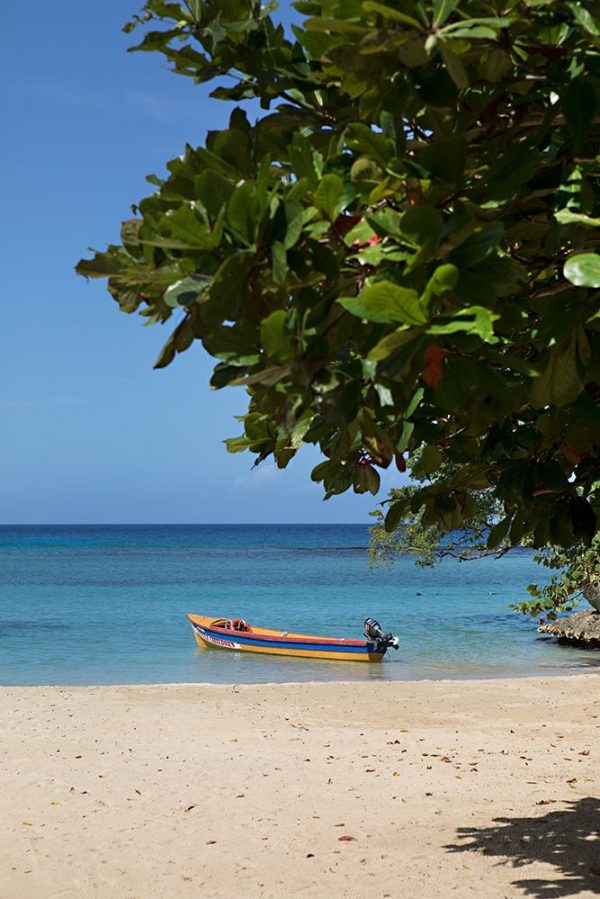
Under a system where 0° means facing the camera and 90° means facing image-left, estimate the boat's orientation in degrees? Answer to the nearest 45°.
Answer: approximately 90°

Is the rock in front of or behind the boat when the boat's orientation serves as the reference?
behind
